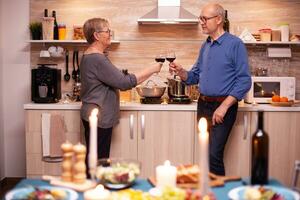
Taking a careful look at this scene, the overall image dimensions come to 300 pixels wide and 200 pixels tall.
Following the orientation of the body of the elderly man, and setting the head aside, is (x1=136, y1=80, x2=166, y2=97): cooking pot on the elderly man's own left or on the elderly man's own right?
on the elderly man's own right

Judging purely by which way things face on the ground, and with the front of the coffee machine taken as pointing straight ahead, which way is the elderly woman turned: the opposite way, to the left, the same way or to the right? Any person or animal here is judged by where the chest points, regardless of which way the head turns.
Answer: to the left

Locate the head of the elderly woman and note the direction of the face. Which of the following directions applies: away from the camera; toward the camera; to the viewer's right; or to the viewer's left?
to the viewer's right

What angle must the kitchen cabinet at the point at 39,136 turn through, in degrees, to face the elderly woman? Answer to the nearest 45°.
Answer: approximately 45° to its left

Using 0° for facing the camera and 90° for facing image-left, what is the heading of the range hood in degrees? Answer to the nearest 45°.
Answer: approximately 0°

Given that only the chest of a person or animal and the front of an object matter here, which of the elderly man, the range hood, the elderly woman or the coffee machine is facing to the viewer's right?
the elderly woman

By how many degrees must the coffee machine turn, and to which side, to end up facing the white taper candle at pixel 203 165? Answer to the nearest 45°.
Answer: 0° — it already faces it

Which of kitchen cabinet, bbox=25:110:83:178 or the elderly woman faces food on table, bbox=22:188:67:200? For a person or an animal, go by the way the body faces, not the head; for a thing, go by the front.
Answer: the kitchen cabinet

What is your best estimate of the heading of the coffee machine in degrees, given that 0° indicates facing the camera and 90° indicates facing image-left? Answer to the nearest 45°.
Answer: approximately 0°

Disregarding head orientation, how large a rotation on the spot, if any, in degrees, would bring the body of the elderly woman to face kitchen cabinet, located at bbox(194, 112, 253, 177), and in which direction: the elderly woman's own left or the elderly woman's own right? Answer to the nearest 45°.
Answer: approximately 45° to the elderly woman's own left
